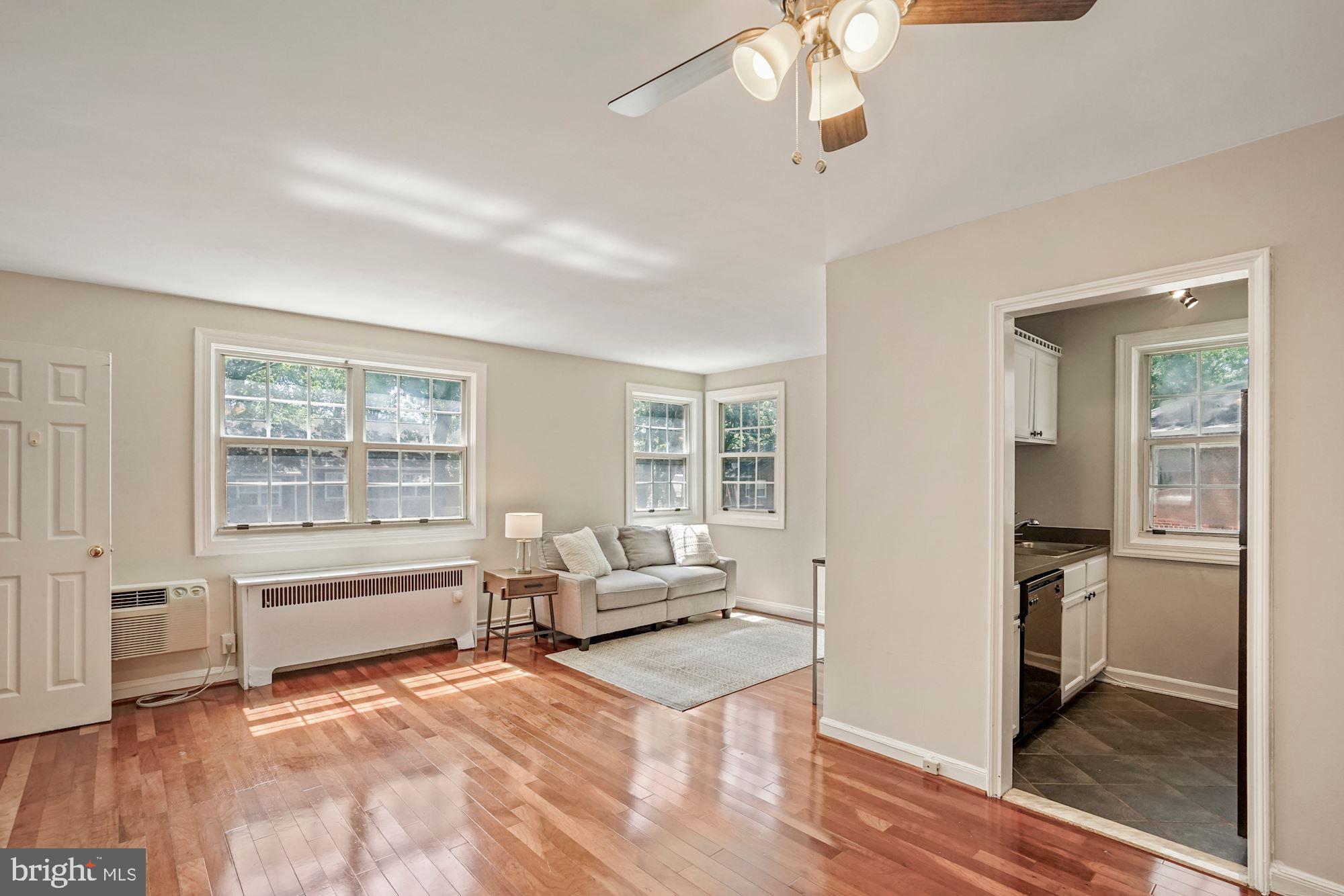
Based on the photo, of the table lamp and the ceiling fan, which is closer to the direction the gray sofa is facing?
the ceiling fan

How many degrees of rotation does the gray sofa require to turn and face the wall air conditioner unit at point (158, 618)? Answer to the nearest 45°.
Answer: approximately 90° to its right

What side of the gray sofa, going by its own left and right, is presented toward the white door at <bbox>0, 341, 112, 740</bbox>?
right

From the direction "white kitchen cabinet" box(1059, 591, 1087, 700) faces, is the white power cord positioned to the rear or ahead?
to the rear

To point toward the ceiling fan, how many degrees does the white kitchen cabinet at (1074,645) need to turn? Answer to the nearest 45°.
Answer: approximately 90° to its right

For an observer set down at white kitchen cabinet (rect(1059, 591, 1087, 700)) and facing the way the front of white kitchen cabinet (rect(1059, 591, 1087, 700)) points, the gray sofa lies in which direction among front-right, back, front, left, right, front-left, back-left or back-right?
back

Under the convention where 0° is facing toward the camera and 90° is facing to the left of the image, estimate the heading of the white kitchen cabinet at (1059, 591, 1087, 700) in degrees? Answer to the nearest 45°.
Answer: approximately 270°

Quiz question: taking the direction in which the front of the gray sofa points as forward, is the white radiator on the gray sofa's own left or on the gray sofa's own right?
on the gray sofa's own right
